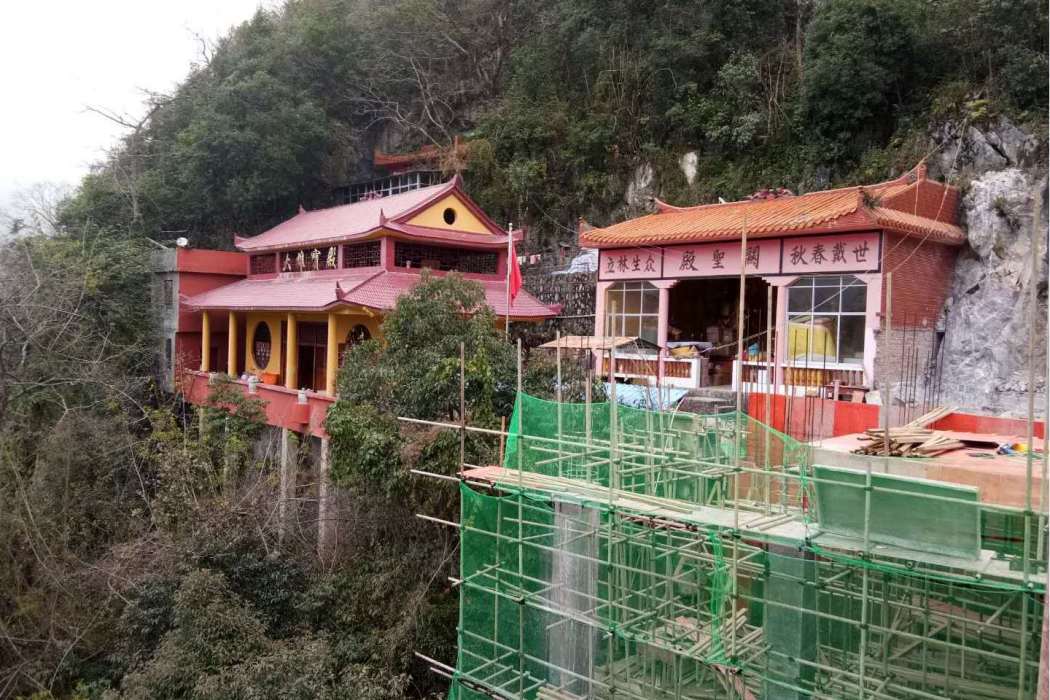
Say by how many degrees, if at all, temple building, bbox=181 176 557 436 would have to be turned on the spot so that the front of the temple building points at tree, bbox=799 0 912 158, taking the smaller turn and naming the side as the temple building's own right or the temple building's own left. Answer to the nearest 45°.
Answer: approximately 135° to the temple building's own left

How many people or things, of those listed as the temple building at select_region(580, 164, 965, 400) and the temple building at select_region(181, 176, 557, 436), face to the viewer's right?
0

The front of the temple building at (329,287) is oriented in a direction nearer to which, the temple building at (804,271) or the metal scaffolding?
the metal scaffolding

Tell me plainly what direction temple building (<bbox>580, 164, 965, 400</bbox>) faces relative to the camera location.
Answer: facing the viewer and to the left of the viewer

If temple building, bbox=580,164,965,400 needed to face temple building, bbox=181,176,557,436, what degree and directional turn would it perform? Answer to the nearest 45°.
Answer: approximately 45° to its right

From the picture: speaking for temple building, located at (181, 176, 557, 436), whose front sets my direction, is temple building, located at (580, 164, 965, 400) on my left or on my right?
on my left

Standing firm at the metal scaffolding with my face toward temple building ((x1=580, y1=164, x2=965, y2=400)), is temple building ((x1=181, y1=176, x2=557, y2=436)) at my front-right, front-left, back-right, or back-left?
front-left

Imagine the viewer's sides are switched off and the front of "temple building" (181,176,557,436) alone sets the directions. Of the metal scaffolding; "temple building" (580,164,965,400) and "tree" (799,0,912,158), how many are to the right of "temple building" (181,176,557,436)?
0

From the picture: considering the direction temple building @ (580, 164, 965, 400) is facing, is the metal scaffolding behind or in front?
in front

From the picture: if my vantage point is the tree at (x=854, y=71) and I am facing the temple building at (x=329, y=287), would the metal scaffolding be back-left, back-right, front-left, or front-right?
front-left
